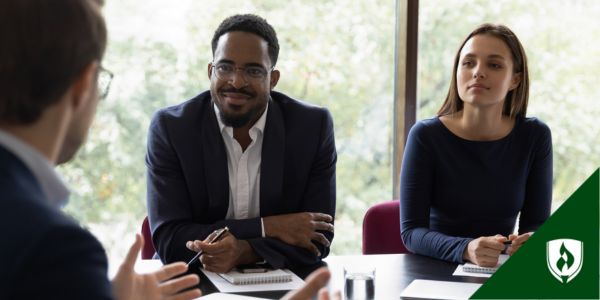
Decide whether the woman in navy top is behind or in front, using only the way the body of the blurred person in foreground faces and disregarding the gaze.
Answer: in front

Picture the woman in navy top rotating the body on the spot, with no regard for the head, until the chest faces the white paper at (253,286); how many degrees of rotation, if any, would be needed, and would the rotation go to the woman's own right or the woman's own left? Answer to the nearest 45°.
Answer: approximately 45° to the woman's own right

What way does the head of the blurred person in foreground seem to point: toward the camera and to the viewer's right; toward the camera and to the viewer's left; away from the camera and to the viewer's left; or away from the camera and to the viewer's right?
away from the camera and to the viewer's right

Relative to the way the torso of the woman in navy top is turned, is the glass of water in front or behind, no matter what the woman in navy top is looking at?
in front

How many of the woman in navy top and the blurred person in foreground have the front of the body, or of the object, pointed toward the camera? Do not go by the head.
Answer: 1

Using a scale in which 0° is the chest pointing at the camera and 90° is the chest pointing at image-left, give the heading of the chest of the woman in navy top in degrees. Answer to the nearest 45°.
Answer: approximately 0°

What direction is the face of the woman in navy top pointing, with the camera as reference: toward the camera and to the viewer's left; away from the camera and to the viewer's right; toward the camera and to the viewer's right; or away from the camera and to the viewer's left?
toward the camera and to the viewer's left

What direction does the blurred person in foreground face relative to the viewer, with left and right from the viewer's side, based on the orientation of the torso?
facing away from the viewer and to the right of the viewer

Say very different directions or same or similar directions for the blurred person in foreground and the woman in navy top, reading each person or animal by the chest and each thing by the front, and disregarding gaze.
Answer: very different directions
